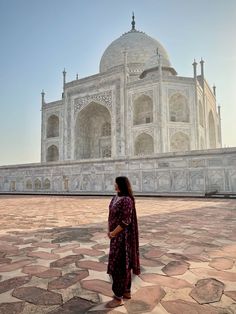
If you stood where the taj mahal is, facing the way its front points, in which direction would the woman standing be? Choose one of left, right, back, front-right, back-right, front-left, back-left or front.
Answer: front-left

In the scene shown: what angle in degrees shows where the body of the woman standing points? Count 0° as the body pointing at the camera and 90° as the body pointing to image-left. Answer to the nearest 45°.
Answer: approximately 90°

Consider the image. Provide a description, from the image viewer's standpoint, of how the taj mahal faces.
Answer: facing the viewer and to the left of the viewer

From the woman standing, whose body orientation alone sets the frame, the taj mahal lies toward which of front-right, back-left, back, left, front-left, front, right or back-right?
right

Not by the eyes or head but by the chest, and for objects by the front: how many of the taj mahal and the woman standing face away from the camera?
0
